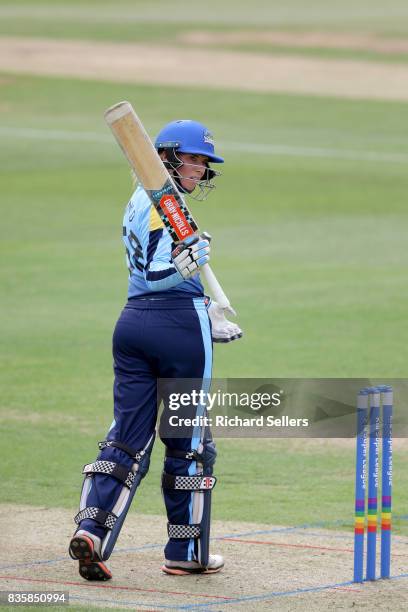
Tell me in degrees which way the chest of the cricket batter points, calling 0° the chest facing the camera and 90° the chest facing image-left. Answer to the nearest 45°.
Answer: approximately 225°

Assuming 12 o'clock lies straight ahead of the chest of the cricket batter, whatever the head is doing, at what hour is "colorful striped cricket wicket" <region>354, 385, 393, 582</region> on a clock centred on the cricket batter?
The colorful striped cricket wicket is roughly at 2 o'clock from the cricket batter.

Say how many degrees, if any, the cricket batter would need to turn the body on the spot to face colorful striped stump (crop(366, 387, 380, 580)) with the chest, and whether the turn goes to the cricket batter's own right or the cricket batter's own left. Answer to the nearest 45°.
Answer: approximately 45° to the cricket batter's own right

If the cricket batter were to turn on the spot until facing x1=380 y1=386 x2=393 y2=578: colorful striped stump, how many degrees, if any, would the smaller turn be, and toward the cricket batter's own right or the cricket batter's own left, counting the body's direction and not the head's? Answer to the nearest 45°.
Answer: approximately 45° to the cricket batter's own right
